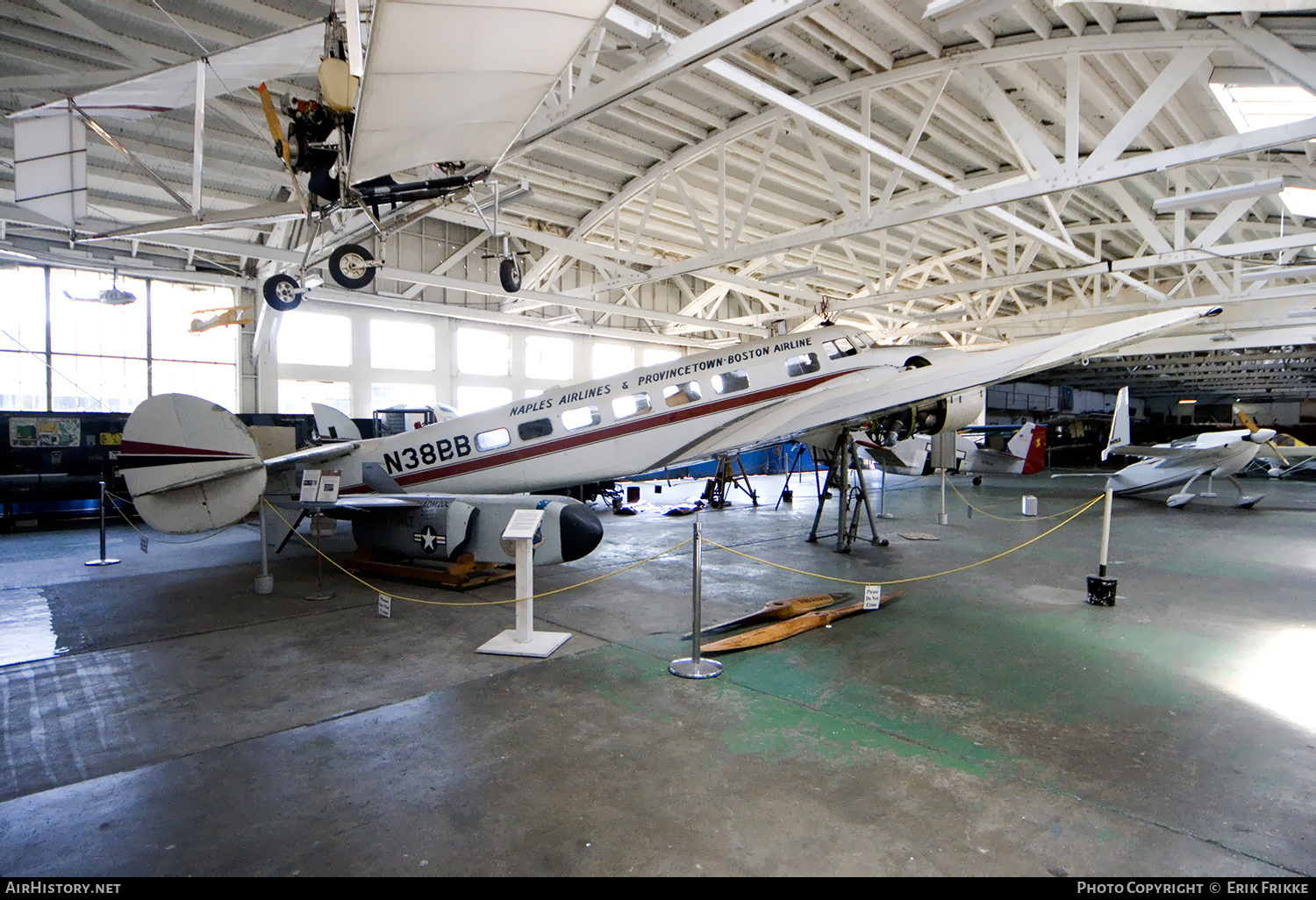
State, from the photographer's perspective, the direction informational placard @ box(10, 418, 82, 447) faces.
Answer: facing the viewer

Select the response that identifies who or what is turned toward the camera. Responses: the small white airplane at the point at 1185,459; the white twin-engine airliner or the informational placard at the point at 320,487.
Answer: the informational placard

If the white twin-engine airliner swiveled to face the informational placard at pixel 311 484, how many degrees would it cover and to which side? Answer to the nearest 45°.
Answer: approximately 180°

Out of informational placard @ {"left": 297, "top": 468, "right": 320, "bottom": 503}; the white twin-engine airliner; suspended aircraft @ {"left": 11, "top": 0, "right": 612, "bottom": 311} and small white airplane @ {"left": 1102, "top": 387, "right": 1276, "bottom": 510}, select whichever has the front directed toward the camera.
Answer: the informational placard

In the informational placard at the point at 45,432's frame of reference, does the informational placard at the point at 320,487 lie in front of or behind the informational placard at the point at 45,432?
in front

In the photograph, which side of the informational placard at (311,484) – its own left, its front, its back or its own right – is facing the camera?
front

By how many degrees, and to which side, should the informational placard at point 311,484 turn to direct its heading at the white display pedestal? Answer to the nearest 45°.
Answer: approximately 45° to its left

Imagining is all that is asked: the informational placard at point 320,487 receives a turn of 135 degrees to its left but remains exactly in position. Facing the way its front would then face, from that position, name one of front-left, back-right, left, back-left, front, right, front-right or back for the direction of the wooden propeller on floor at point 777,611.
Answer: right

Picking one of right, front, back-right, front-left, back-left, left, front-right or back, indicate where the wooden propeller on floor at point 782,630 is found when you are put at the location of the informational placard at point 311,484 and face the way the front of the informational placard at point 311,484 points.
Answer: front-left

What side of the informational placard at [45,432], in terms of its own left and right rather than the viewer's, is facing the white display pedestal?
front
